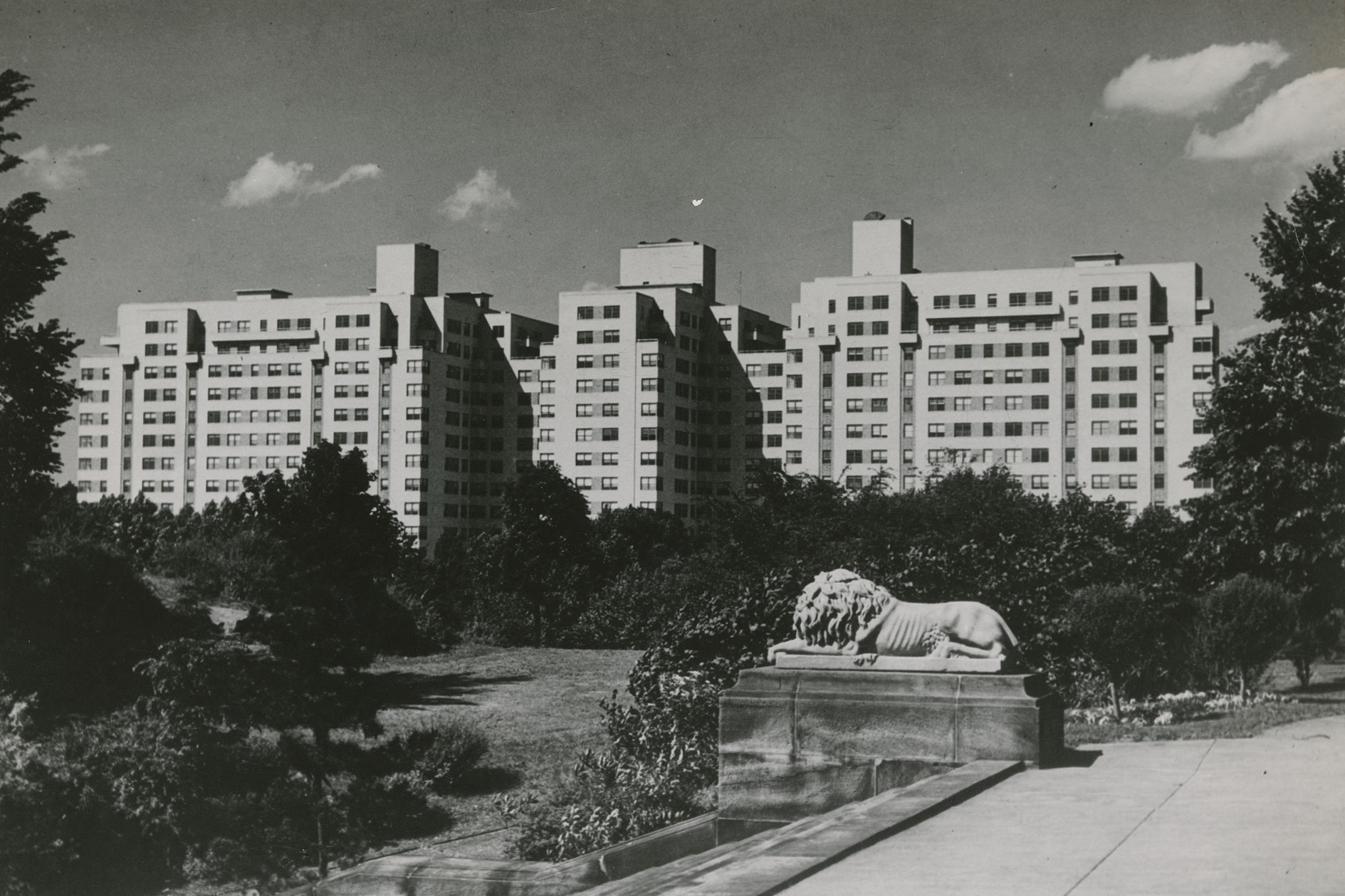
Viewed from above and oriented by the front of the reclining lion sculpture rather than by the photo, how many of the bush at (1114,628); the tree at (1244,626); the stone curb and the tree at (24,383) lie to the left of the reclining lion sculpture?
1

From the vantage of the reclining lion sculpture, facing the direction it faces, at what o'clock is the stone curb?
The stone curb is roughly at 9 o'clock from the reclining lion sculpture.

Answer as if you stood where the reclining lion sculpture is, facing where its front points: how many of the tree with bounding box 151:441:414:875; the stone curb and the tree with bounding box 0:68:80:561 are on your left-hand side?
1

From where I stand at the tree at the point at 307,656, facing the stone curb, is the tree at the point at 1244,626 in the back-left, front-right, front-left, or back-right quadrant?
front-left

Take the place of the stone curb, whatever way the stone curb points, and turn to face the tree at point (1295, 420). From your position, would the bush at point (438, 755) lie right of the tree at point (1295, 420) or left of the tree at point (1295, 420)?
left

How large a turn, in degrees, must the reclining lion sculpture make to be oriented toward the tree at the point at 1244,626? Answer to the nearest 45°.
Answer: approximately 135° to its right

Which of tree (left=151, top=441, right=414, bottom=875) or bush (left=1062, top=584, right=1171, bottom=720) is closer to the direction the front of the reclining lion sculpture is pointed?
the tree

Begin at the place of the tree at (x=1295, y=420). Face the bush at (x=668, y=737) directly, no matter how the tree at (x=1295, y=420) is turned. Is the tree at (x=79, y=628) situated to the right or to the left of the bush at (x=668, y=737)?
right

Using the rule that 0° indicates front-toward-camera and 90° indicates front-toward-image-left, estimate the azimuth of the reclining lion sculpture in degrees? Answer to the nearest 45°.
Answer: approximately 90°

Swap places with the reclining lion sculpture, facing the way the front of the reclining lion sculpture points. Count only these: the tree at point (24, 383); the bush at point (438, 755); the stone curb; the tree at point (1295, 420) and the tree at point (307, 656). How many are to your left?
1

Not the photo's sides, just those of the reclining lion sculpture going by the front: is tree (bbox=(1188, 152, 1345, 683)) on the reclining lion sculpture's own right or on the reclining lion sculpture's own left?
on the reclining lion sculpture's own right

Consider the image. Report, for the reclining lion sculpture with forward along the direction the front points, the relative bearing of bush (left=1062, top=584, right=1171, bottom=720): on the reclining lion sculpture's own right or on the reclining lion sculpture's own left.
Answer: on the reclining lion sculpture's own right
